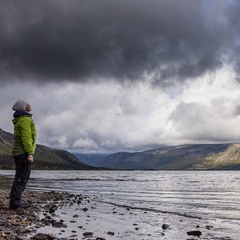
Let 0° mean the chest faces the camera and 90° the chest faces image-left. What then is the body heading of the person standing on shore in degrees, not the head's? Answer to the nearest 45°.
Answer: approximately 270°
